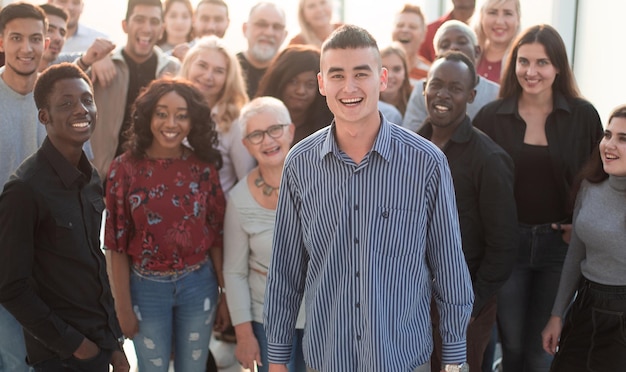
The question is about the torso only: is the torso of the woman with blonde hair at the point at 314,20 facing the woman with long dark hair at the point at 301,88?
yes

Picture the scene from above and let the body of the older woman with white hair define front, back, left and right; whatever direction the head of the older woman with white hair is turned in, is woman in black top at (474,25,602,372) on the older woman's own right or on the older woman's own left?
on the older woman's own left

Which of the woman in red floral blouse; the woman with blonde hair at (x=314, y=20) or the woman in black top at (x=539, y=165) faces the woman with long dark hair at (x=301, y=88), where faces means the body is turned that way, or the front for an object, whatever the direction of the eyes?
the woman with blonde hair

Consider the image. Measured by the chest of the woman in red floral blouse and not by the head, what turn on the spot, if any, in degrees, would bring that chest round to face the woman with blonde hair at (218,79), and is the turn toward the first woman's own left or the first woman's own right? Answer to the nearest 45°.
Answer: approximately 180°

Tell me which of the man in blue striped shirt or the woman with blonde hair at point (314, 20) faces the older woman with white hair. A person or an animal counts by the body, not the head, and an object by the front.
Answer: the woman with blonde hair

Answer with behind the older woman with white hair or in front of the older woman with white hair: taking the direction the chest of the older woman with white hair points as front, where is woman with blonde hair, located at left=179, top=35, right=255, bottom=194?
behind

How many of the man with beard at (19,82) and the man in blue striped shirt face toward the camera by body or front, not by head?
2
